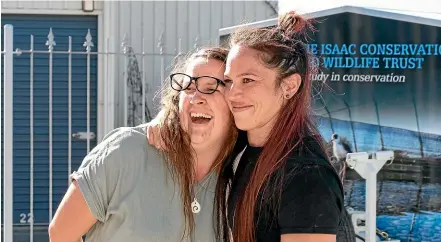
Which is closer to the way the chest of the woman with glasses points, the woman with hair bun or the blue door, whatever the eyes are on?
the woman with hair bun

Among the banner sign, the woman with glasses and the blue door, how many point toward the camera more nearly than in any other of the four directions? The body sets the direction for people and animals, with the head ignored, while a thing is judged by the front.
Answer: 3

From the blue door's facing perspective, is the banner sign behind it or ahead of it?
ahead

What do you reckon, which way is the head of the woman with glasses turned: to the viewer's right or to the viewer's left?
to the viewer's right

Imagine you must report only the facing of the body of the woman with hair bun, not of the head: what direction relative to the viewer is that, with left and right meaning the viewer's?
facing the viewer and to the left of the viewer

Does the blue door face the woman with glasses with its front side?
yes

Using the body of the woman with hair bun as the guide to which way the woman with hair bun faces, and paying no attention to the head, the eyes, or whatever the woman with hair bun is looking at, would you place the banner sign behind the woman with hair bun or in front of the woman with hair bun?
behind

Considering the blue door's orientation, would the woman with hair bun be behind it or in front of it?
in front

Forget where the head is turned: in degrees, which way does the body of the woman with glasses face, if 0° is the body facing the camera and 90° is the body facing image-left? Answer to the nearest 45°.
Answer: approximately 0°

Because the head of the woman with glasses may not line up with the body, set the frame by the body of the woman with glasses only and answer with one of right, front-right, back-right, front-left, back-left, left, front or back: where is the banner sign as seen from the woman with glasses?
back-left

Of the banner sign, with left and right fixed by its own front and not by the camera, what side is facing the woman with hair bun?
front

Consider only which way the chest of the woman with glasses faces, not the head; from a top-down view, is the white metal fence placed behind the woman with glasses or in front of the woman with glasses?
behind

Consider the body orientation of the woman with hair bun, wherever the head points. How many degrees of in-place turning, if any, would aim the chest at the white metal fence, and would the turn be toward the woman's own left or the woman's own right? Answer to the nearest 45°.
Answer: approximately 90° to the woman's own right

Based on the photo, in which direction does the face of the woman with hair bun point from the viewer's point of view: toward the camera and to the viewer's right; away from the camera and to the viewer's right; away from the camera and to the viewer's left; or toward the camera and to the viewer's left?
toward the camera and to the viewer's left
